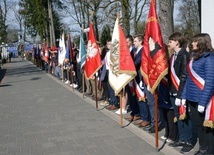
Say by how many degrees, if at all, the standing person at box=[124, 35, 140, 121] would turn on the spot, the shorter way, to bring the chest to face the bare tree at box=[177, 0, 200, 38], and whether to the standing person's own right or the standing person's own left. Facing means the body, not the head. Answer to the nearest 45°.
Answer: approximately 135° to the standing person's own right

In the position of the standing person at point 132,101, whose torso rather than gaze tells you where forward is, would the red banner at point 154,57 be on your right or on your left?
on your left

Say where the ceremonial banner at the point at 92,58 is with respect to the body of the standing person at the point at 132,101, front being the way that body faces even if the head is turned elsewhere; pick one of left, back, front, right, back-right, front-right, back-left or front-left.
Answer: right

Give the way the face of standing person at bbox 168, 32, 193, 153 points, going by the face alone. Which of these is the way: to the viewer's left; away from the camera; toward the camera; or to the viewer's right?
to the viewer's left

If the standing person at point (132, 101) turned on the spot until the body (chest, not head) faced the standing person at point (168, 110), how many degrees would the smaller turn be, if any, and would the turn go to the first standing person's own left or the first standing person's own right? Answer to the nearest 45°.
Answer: approximately 45° to the first standing person's own left

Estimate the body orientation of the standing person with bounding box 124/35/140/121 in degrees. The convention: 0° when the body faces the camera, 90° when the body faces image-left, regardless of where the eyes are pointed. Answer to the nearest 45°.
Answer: approximately 45°

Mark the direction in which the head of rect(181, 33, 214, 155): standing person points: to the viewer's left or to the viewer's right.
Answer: to the viewer's left

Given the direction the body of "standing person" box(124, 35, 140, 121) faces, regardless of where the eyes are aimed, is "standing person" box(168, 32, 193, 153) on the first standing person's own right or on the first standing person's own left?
on the first standing person's own left

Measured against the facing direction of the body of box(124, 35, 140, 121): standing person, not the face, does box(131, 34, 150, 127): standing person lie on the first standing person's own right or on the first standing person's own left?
on the first standing person's own left
